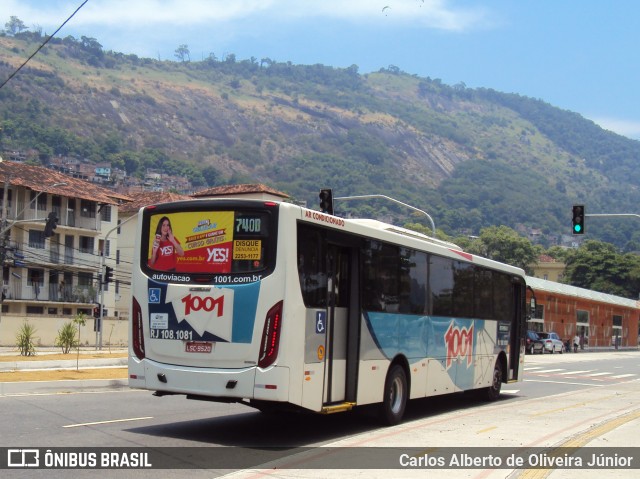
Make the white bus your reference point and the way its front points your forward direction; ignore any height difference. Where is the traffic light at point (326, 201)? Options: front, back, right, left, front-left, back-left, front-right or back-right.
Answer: front-left

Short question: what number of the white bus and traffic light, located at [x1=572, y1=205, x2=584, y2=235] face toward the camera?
1

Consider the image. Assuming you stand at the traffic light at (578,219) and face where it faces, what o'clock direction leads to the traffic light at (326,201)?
the traffic light at (326,201) is roughly at 2 o'clock from the traffic light at (578,219).

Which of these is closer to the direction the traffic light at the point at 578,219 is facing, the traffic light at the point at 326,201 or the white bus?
the white bus

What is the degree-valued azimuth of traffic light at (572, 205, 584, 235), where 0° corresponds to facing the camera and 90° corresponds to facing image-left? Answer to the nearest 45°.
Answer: approximately 0°

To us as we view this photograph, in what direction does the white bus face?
facing away from the viewer and to the right of the viewer

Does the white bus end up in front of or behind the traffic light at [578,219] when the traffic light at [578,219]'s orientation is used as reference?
in front
